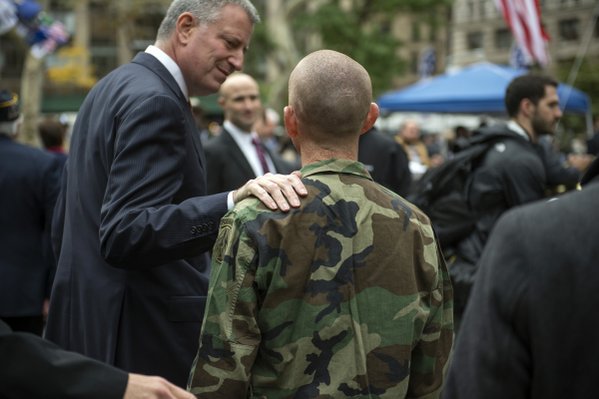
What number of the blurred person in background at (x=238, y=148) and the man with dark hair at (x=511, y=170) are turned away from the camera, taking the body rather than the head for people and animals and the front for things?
0

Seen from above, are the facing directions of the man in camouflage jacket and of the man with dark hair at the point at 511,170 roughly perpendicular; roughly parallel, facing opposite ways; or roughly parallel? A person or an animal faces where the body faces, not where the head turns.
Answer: roughly perpendicular

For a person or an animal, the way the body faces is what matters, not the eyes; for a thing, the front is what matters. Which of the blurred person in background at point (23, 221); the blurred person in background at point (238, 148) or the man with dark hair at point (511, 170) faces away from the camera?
the blurred person in background at point (23, 221)

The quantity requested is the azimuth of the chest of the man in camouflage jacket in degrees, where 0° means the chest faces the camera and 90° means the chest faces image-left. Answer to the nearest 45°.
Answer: approximately 180°

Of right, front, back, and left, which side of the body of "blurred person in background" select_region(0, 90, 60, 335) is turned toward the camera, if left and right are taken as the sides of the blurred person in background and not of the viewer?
back

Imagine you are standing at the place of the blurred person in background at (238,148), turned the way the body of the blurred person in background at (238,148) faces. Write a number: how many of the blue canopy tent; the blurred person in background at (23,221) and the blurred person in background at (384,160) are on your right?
1

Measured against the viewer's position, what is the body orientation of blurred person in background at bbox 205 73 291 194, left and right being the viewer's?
facing the viewer and to the right of the viewer

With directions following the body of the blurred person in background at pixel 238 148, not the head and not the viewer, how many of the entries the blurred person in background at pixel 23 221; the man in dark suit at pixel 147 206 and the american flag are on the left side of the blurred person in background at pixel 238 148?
1

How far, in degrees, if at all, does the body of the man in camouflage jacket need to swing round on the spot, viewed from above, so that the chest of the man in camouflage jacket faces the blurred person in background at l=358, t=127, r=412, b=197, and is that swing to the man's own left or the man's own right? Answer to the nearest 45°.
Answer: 0° — they already face them
